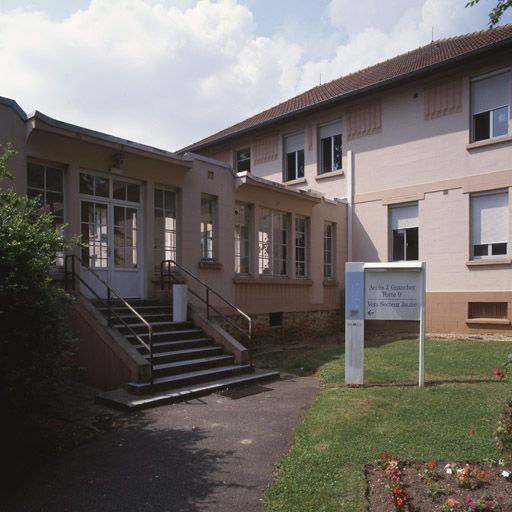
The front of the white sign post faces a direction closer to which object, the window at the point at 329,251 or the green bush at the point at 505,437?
the green bush

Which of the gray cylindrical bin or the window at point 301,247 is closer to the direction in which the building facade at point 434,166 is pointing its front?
the gray cylindrical bin

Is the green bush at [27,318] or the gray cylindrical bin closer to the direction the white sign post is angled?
the green bush

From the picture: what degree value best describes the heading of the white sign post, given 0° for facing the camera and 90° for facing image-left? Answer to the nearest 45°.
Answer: approximately 0°

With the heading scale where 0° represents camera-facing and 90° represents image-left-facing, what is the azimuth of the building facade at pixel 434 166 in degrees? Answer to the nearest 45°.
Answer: approximately 45°

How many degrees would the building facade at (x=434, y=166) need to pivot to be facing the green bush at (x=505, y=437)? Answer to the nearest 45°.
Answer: approximately 45° to its left

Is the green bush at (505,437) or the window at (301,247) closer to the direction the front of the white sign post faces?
the green bush
